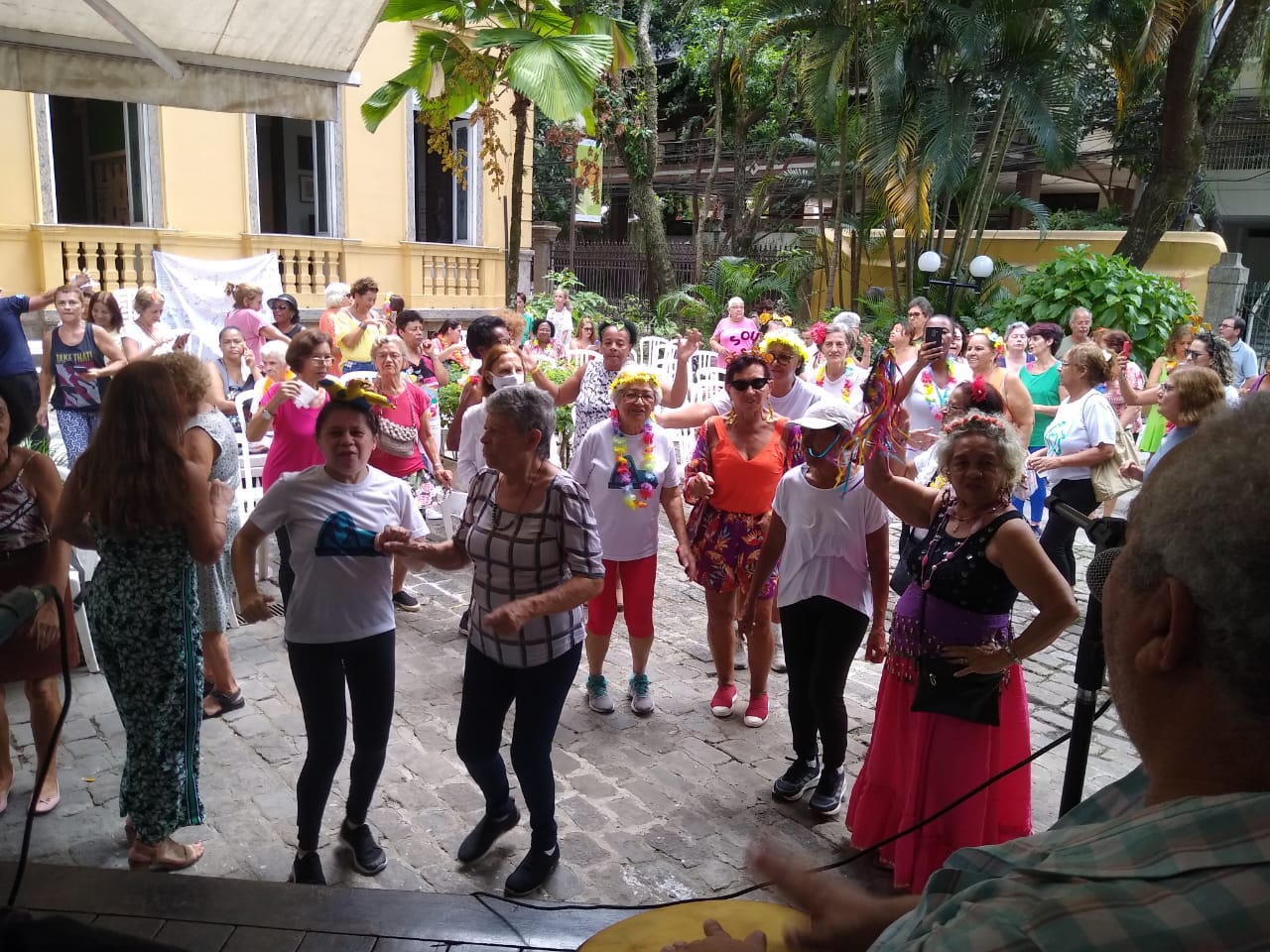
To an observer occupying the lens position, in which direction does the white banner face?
facing the viewer

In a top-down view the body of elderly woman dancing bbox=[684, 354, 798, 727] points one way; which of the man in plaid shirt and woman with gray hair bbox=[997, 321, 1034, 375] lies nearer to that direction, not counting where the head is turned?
the man in plaid shirt

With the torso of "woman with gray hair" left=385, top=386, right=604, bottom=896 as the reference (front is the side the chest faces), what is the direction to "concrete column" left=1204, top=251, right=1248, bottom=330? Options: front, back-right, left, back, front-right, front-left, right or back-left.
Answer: back

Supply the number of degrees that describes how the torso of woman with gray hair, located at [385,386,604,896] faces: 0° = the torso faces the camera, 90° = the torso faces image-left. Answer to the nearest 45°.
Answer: approximately 45°

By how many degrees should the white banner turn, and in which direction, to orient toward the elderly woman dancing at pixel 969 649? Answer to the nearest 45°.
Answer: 0° — it already faces them

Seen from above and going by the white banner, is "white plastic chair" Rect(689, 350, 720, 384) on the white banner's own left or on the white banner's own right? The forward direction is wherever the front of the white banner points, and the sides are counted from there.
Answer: on the white banner's own left

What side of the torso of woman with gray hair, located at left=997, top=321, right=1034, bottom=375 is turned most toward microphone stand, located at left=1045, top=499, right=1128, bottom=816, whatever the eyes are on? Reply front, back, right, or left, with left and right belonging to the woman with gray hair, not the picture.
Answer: front

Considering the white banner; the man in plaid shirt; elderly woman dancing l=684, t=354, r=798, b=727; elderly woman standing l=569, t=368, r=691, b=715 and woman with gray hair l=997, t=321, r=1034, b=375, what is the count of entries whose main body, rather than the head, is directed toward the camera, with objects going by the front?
4

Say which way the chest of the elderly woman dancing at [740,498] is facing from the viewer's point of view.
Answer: toward the camera

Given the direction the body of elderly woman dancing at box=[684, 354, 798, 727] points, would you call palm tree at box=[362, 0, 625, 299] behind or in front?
behind

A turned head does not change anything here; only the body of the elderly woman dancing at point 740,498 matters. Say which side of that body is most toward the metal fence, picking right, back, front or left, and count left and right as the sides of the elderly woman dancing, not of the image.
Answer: back
